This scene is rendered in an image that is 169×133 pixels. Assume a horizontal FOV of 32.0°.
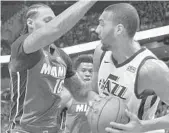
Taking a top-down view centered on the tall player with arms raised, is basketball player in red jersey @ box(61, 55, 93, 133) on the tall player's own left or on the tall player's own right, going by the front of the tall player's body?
on the tall player's own left

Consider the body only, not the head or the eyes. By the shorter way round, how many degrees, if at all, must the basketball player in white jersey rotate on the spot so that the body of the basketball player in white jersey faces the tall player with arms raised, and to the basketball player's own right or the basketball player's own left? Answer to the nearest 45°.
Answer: approximately 45° to the basketball player's own right

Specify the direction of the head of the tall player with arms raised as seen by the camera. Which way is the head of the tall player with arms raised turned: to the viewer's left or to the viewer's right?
to the viewer's right

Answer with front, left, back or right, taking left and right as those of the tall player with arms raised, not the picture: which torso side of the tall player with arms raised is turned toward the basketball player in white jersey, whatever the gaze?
front

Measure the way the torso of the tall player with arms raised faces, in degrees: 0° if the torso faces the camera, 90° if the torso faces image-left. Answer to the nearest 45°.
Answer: approximately 315°

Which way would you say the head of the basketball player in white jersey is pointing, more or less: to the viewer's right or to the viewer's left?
to the viewer's left

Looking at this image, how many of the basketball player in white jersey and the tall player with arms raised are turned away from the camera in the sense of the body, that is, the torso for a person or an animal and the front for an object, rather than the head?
0

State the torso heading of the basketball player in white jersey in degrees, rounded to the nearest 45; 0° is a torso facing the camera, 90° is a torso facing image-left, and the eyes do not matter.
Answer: approximately 45°

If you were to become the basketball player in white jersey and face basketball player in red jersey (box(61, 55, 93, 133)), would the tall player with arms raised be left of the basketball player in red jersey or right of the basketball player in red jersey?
left

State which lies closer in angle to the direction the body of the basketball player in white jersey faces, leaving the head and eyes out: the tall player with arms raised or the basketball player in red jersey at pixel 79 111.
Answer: the tall player with arms raised

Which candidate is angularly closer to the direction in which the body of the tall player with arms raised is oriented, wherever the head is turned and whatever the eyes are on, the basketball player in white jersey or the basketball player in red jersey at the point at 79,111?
the basketball player in white jersey

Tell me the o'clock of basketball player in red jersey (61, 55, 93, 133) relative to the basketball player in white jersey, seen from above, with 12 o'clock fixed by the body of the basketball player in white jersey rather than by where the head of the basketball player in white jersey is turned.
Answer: The basketball player in red jersey is roughly at 4 o'clock from the basketball player in white jersey.
